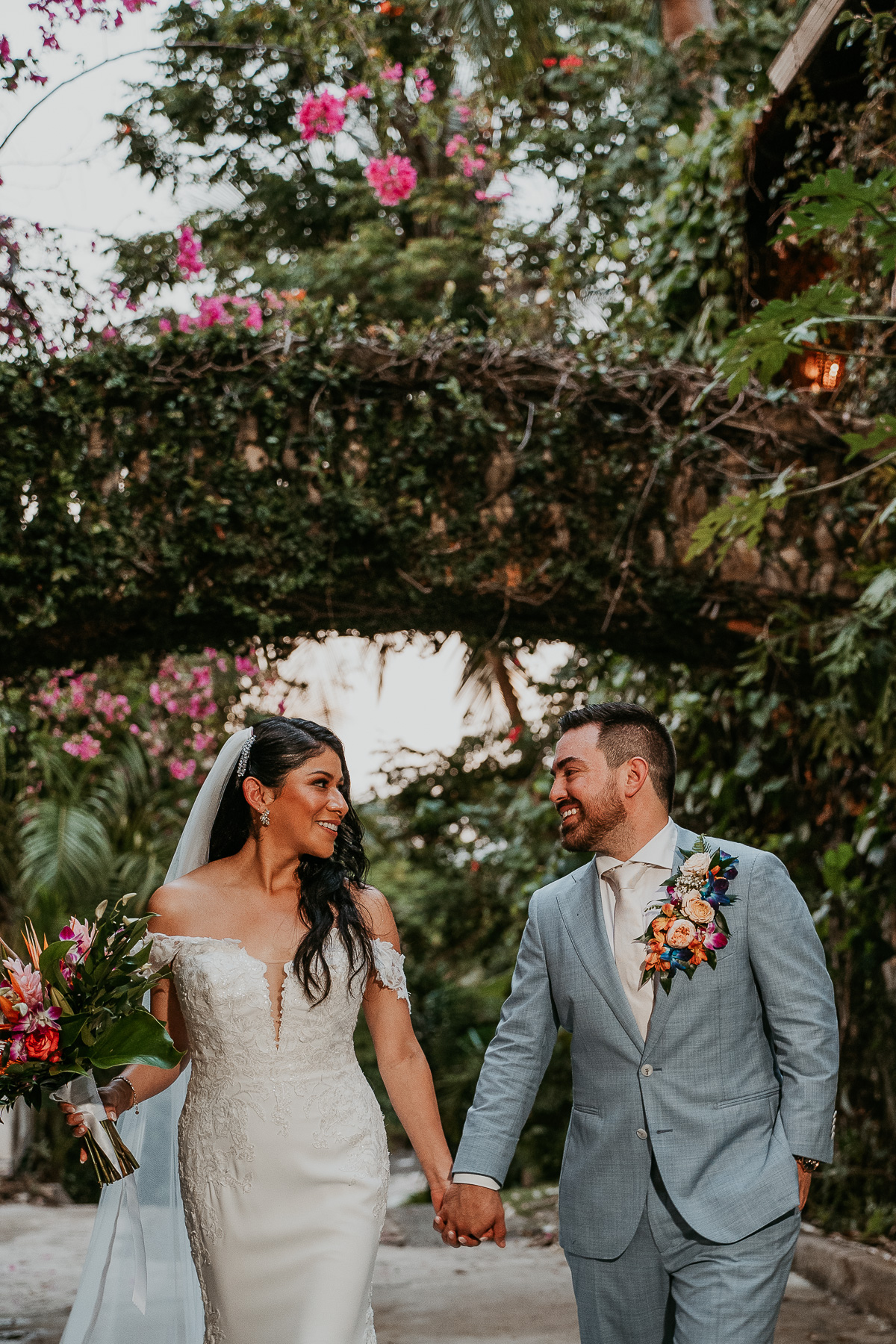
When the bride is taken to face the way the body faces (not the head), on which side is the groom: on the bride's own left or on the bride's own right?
on the bride's own left

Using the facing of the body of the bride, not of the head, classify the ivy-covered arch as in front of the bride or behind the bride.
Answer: behind

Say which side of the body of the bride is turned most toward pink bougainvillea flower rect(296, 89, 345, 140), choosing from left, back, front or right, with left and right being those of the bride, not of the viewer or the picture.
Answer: back

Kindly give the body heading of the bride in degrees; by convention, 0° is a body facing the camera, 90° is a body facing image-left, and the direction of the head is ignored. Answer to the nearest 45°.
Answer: approximately 0°

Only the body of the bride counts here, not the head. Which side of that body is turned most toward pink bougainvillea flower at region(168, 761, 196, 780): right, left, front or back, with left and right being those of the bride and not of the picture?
back

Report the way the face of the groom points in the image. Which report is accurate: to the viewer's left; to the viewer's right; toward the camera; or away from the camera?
to the viewer's left

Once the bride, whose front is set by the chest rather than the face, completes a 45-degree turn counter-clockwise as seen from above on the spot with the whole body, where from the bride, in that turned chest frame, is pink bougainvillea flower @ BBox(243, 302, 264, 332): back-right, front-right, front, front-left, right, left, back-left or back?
back-left

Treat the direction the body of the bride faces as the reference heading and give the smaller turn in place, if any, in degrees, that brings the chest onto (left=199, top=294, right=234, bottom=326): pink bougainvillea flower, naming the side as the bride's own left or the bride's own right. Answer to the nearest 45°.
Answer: approximately 180°

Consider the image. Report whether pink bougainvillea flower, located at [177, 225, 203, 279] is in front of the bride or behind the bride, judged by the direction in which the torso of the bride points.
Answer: behind

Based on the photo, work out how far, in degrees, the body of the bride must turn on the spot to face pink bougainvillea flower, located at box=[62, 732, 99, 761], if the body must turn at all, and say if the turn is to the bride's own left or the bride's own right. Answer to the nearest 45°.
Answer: approximately 180°

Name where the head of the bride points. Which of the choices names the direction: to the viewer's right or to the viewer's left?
to the viewer's right
